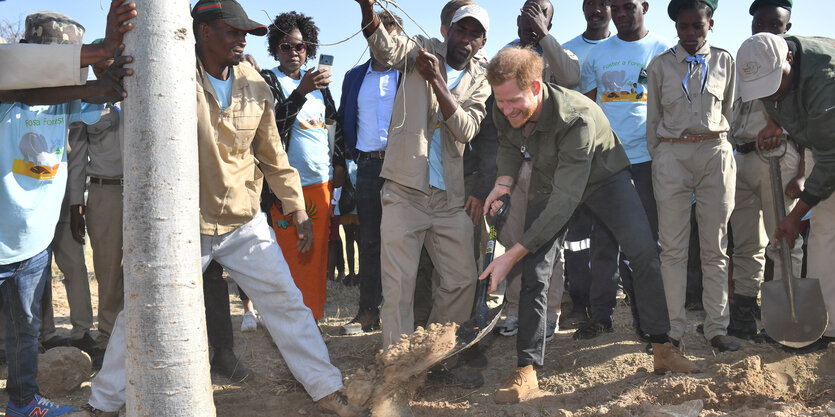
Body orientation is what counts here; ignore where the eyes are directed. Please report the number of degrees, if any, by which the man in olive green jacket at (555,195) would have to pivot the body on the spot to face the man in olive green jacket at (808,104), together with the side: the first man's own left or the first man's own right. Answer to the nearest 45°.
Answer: approximately 135° to the first man's own left

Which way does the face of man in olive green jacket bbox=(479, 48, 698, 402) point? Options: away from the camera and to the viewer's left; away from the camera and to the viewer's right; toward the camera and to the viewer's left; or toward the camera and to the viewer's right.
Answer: toward the camera and to the viewer's left

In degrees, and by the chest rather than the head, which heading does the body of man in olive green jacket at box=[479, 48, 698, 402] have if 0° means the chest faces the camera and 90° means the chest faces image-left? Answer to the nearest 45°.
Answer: approximately 45°

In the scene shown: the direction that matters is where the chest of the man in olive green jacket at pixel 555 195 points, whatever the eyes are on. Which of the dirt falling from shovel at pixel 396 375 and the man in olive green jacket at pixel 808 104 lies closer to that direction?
the dirt falling from shovel

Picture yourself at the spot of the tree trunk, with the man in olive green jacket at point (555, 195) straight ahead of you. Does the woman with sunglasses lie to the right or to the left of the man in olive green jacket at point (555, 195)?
left

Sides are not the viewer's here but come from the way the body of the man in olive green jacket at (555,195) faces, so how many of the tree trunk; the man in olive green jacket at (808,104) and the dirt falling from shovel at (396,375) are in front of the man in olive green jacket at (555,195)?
2

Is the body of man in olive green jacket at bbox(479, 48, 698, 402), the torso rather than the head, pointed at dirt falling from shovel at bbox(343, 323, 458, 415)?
yes

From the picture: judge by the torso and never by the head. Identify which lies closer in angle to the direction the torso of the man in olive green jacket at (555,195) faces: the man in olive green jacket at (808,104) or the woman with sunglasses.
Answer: the woman with sunglasses

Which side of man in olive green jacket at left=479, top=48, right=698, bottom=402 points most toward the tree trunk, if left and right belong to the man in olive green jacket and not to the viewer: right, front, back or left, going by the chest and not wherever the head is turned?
front

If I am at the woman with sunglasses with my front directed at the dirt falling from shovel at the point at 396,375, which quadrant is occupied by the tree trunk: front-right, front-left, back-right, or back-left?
front-right

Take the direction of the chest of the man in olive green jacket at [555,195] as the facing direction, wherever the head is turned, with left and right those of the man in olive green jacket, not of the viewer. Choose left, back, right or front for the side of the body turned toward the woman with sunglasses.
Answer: right

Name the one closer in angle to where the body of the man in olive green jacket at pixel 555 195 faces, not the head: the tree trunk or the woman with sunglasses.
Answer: the tree trunk
